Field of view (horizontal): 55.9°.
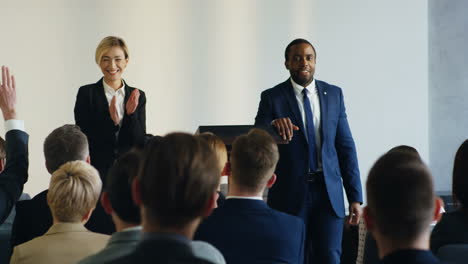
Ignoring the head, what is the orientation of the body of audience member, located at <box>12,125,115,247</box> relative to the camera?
away from the camera

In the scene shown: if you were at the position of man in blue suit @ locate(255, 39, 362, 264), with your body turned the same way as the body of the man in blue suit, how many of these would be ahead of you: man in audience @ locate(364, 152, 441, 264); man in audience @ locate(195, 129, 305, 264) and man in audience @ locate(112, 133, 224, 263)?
3

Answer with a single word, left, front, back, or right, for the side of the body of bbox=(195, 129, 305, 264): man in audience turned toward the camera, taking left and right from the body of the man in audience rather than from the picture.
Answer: back

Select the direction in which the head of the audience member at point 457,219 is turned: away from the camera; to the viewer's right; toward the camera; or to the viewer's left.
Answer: away from the camera

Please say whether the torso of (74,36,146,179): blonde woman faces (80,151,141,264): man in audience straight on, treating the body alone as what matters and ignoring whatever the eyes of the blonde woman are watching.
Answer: yes

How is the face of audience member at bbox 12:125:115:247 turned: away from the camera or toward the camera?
away from the camera

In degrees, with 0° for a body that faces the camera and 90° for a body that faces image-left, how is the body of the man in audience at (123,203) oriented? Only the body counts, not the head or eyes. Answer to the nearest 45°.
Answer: approximately 180°

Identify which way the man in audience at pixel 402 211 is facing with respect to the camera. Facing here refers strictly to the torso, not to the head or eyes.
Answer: away from the camera

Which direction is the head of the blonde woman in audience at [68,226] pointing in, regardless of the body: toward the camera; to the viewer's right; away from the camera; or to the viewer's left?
away from the camera

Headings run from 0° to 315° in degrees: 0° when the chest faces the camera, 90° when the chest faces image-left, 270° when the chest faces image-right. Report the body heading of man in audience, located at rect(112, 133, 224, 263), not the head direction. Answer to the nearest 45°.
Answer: approximately 180°

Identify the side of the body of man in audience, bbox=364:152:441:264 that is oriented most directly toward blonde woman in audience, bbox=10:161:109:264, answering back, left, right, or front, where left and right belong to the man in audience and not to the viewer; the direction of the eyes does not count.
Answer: left

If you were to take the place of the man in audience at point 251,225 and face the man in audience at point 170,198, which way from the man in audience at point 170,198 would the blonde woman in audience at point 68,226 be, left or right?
right

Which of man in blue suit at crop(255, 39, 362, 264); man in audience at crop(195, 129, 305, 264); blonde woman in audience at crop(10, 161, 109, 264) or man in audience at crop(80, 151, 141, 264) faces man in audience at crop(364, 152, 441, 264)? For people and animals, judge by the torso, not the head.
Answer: the man in blue suit
